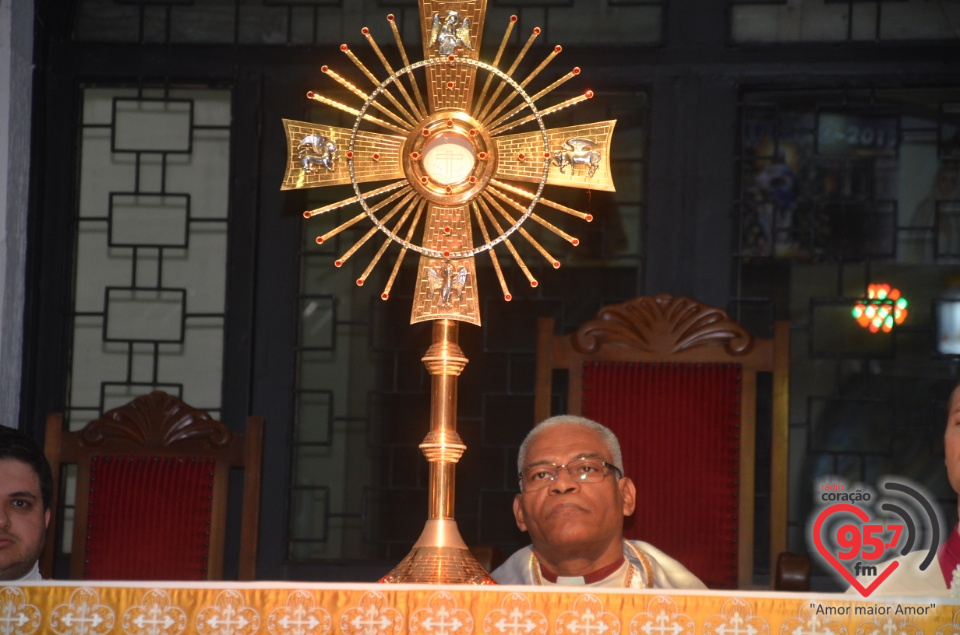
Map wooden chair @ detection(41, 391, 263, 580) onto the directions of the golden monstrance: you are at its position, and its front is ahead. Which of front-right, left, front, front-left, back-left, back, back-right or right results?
back-right

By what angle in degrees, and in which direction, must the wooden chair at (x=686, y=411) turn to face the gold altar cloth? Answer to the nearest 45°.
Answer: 0° — it already faces it

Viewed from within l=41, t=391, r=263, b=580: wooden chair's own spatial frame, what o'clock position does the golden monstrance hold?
The golden monstrance is roughly at 11 o'clock from the wooden chair.

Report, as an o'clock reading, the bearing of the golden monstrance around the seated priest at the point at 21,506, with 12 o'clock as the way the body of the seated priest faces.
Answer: The golden monstrance is roughly at 10 o'clock from the seated priest.

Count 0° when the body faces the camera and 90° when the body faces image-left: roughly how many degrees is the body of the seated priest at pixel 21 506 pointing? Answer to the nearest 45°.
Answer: approximately 0°

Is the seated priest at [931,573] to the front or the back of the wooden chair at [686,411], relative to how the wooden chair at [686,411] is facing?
to the front
